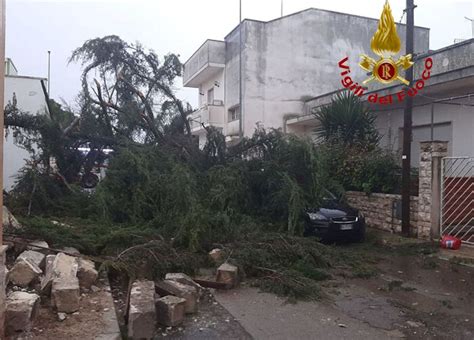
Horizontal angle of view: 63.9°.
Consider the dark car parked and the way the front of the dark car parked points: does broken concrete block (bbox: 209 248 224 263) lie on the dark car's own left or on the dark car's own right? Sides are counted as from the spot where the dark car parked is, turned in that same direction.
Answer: on the dark car's own right

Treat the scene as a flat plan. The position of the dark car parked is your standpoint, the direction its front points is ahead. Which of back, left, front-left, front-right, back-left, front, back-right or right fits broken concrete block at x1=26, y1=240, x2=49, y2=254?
right

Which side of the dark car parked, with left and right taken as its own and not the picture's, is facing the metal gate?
left

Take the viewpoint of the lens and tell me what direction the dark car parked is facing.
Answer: facing the viewer and to the right of the viewer

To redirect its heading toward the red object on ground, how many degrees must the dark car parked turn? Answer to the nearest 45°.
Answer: approximately 45° to its left

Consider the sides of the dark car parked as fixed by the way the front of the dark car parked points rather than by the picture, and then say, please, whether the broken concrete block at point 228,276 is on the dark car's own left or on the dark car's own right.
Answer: on the dark car's own right

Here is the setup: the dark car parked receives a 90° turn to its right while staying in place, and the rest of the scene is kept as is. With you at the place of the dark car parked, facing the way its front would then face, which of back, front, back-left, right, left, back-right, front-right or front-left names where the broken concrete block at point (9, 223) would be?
front

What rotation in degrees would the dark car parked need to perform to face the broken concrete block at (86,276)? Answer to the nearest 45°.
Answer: approximately 90° to its right

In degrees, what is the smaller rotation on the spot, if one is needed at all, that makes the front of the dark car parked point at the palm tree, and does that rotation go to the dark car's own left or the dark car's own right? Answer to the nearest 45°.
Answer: approximately 135° to the dark car's own left

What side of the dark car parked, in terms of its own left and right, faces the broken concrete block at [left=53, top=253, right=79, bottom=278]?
right

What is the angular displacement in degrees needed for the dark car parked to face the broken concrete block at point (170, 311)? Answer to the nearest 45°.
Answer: approximately 45° to its right

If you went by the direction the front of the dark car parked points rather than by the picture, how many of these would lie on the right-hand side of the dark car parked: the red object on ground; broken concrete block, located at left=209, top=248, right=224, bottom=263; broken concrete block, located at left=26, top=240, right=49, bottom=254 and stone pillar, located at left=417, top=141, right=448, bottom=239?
2

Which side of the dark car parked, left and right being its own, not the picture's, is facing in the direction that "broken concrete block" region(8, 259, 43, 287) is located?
right

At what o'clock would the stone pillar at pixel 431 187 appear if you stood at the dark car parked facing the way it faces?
The stone pillar is roughly at 10 o'clock from the dark car parked.

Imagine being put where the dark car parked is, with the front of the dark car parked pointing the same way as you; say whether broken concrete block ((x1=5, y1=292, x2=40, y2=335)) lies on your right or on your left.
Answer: on your right

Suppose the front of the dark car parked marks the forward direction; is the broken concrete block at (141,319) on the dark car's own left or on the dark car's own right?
on the dark car's own right
